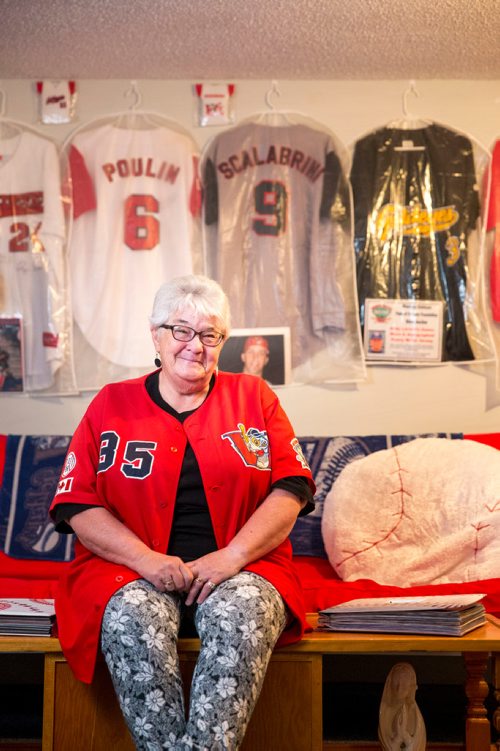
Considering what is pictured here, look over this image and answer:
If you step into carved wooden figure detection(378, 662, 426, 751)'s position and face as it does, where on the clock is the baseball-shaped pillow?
The baseball-shaped pillow is roughly at 6 o'clock from the carved wooden figure.

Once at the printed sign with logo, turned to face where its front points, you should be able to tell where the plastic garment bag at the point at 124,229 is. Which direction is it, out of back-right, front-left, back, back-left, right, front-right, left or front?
right

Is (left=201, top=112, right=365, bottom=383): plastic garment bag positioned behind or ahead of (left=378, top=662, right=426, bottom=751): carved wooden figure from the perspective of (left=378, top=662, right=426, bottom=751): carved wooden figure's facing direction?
behind

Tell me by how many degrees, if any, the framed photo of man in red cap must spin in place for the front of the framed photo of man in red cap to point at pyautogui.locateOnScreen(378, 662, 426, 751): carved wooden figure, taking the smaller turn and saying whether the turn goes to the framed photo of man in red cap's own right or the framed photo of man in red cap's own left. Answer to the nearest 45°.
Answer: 0° — it already faces it

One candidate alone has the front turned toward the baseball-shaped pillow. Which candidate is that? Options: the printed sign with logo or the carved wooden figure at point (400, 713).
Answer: the printed sign with logo

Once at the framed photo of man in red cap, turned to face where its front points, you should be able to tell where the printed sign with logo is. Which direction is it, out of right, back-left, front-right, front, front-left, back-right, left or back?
left

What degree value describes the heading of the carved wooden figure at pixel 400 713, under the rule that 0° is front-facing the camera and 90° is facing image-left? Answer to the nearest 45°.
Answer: approximately 0°

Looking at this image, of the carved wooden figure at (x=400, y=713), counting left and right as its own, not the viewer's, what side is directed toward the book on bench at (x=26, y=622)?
right

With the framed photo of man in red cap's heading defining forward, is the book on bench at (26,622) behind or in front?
in front

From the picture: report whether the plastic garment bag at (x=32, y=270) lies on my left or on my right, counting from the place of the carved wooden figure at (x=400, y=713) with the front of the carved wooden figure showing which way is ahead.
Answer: on my right

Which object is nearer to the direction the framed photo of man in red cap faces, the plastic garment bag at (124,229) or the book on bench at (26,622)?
the book on bench

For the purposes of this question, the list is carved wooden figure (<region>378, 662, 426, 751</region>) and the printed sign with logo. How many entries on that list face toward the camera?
2

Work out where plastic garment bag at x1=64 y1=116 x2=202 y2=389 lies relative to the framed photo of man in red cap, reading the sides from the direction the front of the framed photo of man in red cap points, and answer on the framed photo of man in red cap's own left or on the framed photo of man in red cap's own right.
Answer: on the framed photo of man in red cap's own right
